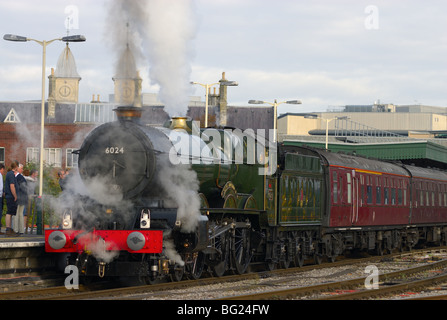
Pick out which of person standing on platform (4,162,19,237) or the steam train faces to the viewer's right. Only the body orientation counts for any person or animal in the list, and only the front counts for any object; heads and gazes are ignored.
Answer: the person standing on platform

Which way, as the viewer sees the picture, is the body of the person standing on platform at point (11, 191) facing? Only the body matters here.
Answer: to the viewer's right

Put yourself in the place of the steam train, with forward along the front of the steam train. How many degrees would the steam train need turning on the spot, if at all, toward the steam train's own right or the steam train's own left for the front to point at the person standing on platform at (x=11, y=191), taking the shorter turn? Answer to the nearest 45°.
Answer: approximately 90° to the steam train's own right

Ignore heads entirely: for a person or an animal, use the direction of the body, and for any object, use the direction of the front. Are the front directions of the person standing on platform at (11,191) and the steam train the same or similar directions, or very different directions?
very different directions

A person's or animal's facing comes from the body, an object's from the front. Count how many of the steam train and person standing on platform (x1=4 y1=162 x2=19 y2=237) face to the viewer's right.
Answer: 1

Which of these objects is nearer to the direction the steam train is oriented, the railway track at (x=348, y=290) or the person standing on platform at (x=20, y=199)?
the person standing on platform

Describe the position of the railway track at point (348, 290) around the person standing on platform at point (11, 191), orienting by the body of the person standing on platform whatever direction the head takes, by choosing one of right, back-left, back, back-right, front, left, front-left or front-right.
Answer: front-right

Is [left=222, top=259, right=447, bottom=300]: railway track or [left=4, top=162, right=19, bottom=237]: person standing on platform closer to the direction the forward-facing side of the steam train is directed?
the person standing on platform

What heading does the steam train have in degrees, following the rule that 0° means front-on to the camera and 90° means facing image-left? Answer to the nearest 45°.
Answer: approximately 45°
